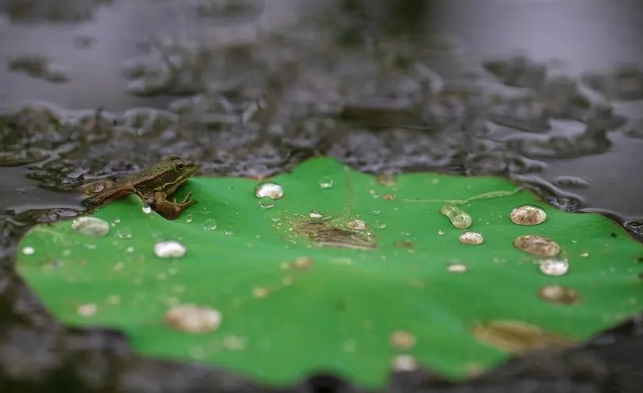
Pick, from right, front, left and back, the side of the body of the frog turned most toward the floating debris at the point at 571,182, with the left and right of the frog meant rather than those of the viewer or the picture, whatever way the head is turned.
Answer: front

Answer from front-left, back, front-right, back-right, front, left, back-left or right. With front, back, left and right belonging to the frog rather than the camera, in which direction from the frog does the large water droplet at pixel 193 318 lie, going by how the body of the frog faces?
right

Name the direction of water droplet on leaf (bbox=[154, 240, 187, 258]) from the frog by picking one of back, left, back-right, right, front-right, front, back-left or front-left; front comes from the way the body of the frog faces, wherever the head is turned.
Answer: right

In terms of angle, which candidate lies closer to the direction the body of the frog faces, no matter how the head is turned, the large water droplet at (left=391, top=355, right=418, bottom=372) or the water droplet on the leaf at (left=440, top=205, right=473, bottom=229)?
the water droplet on the leaf

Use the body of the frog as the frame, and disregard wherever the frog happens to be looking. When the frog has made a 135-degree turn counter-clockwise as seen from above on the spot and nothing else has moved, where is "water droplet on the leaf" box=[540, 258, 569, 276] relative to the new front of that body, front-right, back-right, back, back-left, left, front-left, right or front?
back

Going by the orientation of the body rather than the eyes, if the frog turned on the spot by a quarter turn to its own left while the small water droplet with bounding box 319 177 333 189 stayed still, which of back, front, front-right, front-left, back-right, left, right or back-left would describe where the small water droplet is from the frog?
right

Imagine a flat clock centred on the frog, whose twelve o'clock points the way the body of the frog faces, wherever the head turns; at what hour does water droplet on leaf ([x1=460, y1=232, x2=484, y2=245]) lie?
The water droplet on leaf is roughly at 1 o'clock from the frog.

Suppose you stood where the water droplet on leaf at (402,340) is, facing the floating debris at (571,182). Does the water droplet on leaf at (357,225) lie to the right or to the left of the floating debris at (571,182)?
left

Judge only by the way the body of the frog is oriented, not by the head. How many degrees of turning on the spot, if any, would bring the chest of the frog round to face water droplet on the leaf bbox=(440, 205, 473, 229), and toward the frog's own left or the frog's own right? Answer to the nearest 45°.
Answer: approximately 45° to the frog's own right

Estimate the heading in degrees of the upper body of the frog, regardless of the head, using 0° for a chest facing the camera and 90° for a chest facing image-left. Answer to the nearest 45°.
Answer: approximately 270°

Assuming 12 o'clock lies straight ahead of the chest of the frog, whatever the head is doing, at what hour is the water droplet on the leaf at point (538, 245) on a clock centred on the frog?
The water droplet on the leaf is roughly at 1 o'clock from the frog.

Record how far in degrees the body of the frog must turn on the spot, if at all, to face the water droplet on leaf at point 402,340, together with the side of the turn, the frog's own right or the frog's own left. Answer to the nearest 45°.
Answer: approximately 45° to the frog's own right

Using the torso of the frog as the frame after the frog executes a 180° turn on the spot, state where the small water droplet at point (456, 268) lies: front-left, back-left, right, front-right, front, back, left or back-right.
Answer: back-left

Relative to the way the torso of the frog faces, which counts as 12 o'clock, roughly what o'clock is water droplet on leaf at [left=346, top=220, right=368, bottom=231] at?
The water droplet on leaf is roughly at 1 o'clock from the frog.

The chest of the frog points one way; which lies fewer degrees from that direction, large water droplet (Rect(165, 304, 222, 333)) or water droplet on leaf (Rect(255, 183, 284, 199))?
the water droplet on leaf
